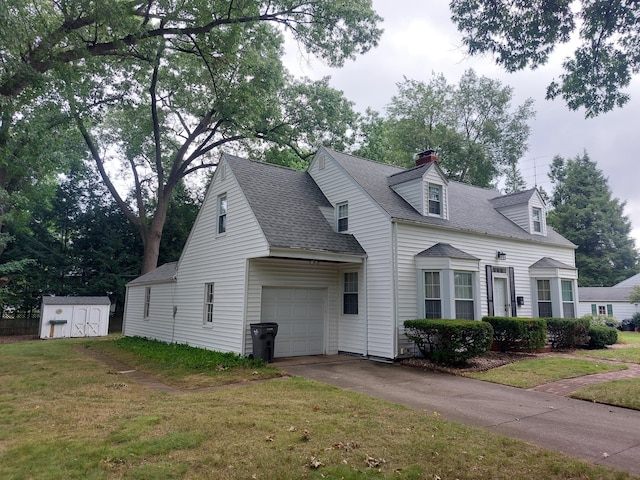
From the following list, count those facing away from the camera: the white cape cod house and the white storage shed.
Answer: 0

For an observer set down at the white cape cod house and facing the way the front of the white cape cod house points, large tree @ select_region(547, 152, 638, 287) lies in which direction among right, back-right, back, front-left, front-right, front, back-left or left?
left

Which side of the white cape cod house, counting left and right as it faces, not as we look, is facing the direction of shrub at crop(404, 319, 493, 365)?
front

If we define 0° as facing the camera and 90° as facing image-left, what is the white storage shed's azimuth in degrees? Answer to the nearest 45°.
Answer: approximately 0°

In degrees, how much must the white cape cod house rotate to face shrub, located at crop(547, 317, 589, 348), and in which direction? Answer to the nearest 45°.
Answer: approximately 45° to its left

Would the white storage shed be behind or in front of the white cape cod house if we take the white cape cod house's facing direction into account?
behind

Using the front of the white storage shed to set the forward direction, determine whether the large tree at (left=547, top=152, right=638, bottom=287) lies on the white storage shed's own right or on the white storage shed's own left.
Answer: on the white storage shed's own left

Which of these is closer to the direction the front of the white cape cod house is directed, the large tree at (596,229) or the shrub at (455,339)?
the shrub

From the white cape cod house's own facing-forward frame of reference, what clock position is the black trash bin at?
The black trash bin is roughly at 3 o'clock from the white cape cod house.

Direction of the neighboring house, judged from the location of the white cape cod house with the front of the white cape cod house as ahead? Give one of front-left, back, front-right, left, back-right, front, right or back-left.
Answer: left

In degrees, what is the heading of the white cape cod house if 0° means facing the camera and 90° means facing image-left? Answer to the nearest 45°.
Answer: approximately 315°

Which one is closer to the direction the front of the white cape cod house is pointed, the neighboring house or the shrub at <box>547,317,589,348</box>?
the shrub

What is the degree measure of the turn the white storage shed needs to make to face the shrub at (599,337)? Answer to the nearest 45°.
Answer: approximately 45° to its left
